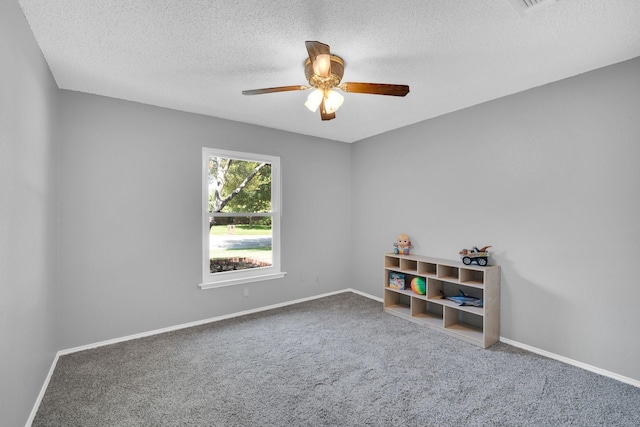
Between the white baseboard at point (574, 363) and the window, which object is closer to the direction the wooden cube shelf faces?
the window

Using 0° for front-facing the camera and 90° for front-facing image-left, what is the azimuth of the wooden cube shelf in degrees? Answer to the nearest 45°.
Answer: approximately 45°

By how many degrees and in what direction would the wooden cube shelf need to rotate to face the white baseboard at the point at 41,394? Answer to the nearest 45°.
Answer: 0° — it already faces it

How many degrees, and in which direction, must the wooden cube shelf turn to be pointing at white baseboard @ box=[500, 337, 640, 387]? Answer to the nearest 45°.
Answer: approximately 90° to its left

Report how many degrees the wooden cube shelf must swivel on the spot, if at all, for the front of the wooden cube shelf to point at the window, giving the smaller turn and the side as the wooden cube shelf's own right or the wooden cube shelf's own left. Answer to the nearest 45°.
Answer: approximately 45° to the wooden cube shelf's own right
